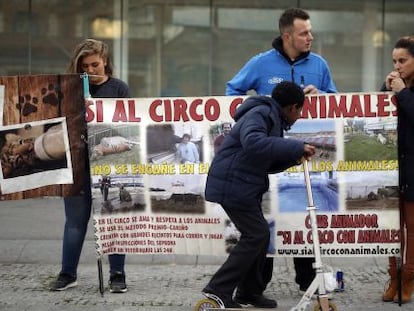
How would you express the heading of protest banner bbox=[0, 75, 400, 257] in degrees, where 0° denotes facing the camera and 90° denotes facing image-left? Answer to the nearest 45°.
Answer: approximately 0°

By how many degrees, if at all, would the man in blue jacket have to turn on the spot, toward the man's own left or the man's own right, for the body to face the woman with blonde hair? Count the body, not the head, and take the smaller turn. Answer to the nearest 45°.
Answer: approximately 90° to the man's own right
